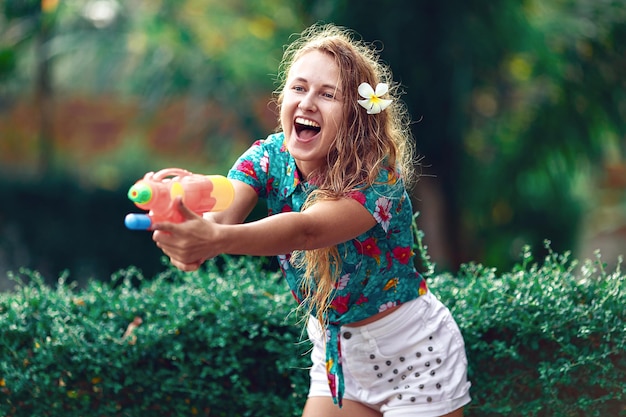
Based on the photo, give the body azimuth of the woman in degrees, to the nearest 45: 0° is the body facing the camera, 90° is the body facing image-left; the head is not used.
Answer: approximately 45°
